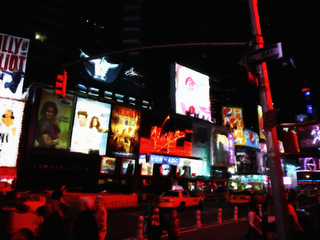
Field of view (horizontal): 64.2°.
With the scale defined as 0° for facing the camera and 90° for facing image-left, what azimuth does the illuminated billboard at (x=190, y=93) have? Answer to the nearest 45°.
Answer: approximately 315°

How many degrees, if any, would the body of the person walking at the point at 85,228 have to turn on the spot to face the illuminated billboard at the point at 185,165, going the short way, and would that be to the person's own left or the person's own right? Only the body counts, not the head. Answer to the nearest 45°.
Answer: approximately 45° to the person's own right

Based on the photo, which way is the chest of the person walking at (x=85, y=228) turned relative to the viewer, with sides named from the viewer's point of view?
facing away from the viewer

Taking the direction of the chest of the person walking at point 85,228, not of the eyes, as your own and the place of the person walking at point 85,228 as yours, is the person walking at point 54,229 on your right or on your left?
on your left

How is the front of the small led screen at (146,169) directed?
toward the camera

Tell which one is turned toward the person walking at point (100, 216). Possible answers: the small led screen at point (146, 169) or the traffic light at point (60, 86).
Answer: the small led screen

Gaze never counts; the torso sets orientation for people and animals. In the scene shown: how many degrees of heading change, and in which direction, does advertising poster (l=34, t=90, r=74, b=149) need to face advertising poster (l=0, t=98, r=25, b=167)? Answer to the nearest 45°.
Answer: approximately 135° to its right

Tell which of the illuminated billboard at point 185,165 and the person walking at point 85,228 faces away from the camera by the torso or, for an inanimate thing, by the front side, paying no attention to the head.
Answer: the person walking

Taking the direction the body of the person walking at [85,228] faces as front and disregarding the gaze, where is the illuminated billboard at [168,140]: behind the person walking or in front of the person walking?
in front

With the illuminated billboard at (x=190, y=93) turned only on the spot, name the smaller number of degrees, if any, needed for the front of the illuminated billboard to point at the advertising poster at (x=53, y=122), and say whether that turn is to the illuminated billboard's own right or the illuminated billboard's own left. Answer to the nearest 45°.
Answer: approximately 90° to the illuminated billboard's own right

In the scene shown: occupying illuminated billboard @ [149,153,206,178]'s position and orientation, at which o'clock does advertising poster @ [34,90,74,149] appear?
The advertising poster is roughly at 3 o'clock from the illuminated billboard.

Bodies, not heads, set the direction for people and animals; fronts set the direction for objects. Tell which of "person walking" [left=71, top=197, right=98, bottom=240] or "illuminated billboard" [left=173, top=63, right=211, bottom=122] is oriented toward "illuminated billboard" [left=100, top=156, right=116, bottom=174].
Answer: the person walking

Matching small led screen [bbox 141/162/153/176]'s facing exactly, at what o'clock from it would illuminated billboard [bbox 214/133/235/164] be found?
The illuminated billboard is roughly at 8 o'clock from the small led screen.
